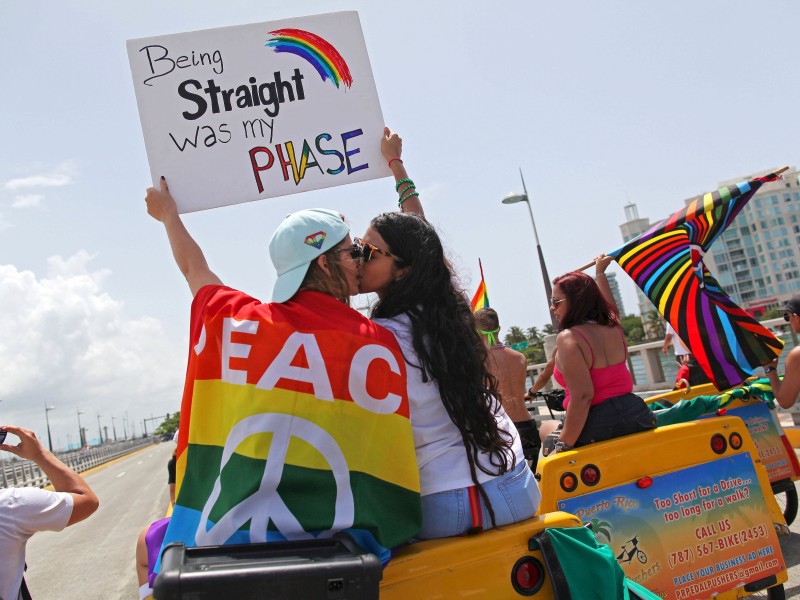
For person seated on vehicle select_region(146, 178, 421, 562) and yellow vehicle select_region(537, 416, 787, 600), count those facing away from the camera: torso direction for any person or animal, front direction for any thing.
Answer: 2

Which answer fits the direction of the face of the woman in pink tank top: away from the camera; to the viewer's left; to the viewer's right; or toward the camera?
to the viewer's left

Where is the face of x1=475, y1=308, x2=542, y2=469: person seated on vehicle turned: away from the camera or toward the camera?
away from the camera

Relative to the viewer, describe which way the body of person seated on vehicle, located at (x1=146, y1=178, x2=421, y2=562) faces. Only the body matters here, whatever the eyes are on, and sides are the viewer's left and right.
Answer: facing away from the viewer

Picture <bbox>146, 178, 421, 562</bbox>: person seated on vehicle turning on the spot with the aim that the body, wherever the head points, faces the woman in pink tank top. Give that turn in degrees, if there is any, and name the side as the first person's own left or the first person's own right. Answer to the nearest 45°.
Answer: approximately 45° to the first person's own right

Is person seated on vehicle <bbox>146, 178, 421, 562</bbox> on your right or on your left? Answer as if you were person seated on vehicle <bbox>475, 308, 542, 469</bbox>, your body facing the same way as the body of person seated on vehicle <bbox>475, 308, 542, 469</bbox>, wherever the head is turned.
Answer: on your left

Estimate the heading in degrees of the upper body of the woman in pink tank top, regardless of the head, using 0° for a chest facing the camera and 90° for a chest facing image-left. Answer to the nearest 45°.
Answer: approximately 135°

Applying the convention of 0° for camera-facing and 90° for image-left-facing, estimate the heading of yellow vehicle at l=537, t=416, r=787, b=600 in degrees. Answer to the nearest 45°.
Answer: approximately 180°

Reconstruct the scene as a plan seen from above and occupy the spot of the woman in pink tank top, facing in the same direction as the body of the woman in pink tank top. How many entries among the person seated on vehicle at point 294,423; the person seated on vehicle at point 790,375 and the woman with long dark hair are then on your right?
1

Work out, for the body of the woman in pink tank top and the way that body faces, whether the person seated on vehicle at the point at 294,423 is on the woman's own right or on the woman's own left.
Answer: on the woman's own left

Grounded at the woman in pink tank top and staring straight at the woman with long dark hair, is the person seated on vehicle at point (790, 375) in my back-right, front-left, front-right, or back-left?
back-left

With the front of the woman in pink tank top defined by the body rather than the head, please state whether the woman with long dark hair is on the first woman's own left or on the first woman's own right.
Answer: on the first woman's own left

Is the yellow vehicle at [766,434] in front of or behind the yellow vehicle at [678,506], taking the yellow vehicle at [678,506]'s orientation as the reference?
in front
